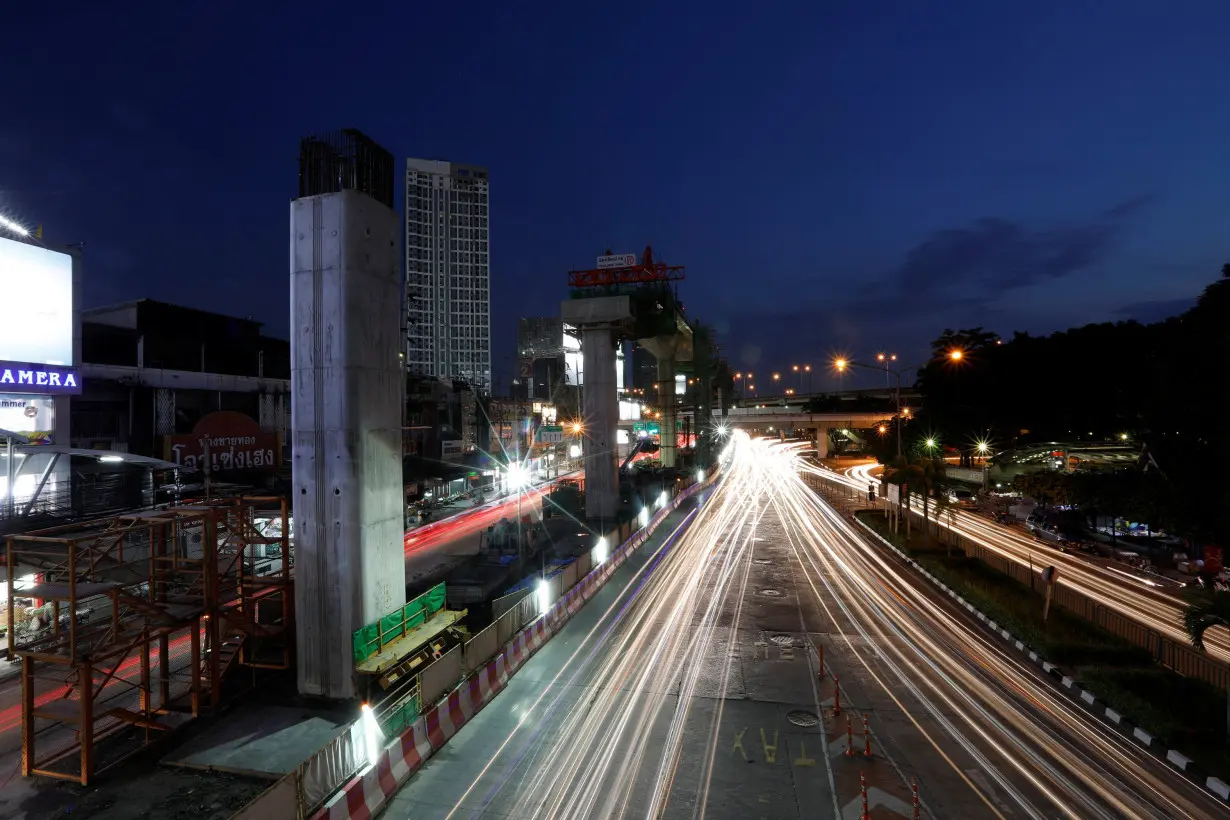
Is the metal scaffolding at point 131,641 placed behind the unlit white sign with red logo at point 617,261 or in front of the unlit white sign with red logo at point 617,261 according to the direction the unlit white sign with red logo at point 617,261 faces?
in front

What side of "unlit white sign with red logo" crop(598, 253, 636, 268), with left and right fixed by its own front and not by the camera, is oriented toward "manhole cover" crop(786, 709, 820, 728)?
front

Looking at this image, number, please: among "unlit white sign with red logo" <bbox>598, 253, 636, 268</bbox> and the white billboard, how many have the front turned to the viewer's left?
0

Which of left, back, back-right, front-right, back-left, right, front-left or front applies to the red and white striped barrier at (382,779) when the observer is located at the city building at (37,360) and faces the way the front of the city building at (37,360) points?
front-right

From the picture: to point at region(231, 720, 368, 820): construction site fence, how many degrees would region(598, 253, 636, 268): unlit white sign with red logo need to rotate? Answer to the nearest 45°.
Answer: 0° — it already faces it

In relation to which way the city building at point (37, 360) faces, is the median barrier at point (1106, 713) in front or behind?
in front

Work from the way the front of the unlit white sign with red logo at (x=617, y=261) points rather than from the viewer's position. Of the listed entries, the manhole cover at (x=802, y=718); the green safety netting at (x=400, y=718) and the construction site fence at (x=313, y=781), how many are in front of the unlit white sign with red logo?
3

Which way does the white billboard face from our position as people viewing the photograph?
facing the viewer and to the right of the viewer

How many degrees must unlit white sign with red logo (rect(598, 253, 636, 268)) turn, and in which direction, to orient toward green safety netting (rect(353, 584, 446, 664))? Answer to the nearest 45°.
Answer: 0° — it already faces it

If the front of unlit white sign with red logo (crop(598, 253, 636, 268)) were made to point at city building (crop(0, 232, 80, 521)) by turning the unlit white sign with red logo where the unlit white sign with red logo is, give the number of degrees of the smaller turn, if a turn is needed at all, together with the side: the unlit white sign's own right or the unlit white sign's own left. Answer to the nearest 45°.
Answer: approximately 45° to the unlit white sign's own right

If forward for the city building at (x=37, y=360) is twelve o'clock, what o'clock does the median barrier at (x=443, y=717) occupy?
The median barrier is roughly at 1 o'clock from the city building.

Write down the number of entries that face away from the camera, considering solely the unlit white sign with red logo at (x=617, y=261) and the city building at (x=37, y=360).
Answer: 0
